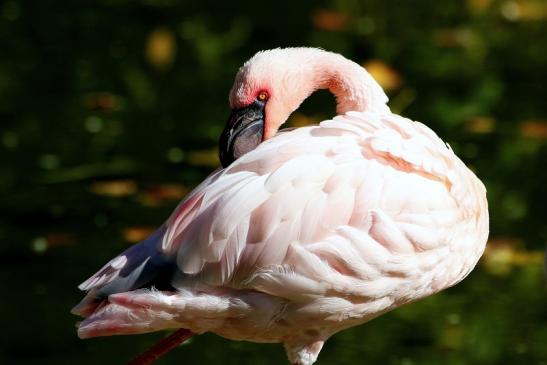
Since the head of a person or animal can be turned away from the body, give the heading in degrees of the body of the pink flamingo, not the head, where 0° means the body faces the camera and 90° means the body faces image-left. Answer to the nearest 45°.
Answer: approximately 270°
